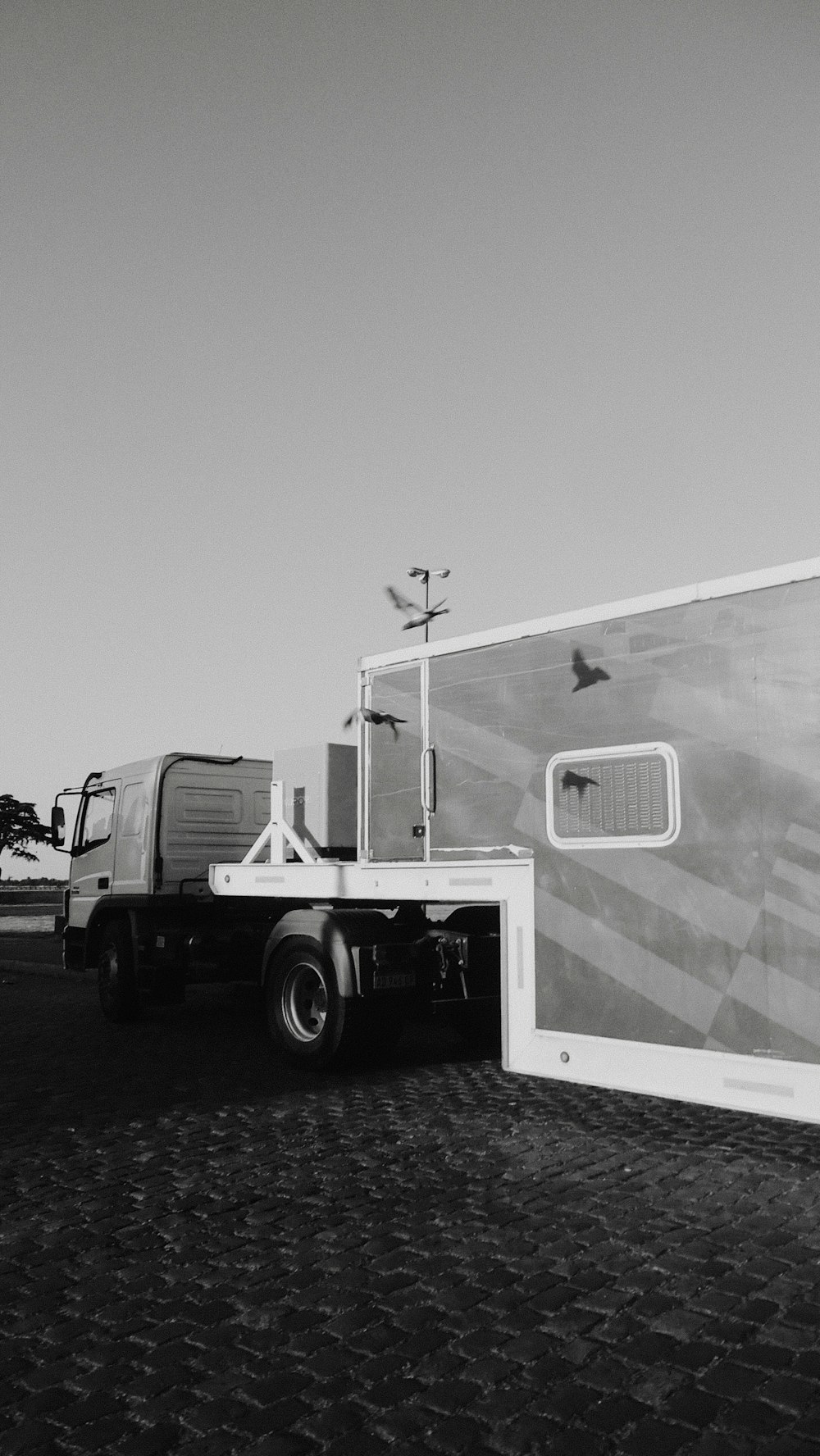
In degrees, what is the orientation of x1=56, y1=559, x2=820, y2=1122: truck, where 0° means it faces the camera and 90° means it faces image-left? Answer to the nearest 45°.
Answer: approximately 135°

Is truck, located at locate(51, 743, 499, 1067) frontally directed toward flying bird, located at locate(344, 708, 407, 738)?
no
